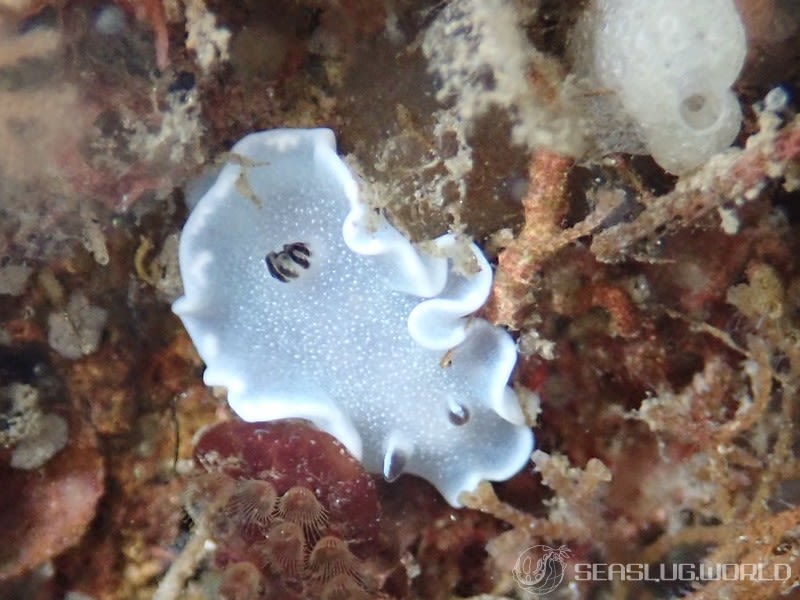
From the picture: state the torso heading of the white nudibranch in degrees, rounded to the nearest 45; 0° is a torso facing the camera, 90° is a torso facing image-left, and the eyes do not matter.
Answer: approximately 315°
